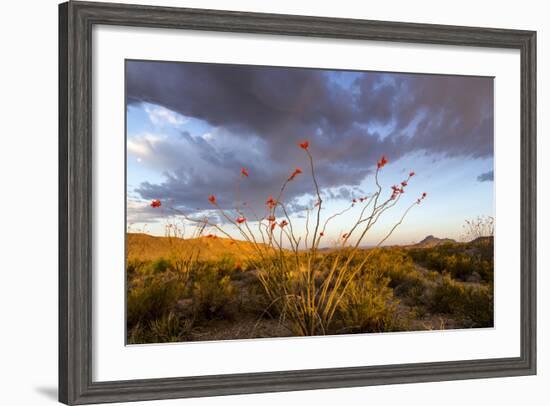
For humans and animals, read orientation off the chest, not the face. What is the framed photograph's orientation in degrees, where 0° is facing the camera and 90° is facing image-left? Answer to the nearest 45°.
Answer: approximately 315°
